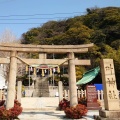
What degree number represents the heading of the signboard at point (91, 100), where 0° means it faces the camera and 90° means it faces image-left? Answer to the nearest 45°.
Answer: approximately 0°
